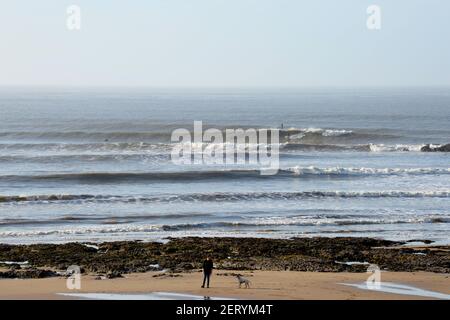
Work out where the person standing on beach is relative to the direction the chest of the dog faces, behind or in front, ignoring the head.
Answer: in front

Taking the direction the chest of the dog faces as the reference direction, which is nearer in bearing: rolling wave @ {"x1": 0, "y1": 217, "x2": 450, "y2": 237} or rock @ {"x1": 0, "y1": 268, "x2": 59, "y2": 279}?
the rock

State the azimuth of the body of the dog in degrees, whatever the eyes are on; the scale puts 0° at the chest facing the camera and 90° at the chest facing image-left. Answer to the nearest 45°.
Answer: approximately 90°

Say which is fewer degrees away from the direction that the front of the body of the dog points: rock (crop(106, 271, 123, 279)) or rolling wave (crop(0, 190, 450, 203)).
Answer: the rock

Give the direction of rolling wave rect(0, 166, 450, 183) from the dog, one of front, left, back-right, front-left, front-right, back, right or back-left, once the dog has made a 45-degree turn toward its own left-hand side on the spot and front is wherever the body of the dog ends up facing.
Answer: back-right

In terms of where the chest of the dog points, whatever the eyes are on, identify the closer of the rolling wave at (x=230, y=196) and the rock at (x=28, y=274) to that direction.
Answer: the rock

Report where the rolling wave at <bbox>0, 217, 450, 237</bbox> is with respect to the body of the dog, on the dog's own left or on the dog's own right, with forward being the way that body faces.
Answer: on the dog's own right
